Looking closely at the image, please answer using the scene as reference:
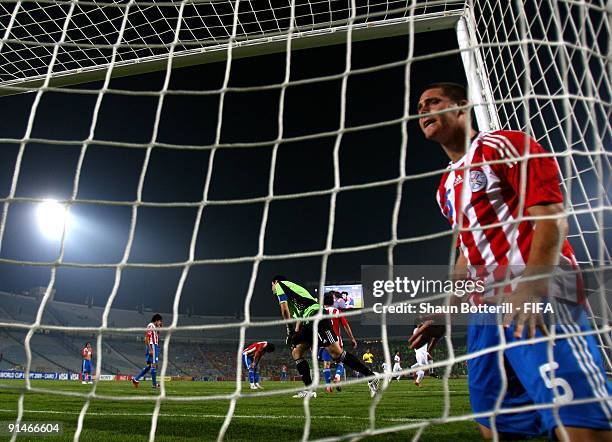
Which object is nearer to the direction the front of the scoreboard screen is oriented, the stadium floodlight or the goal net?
the goal net

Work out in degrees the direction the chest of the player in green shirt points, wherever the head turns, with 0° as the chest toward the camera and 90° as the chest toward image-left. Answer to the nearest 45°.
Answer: approximately 90°

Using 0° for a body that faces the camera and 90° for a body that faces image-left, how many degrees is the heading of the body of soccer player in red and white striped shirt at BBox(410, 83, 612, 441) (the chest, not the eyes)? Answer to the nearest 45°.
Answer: approximately 45°

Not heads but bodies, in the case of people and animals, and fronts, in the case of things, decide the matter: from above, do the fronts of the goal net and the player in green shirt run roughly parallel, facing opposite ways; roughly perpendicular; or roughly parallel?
roughly perpendicular

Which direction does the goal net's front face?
away from the camera

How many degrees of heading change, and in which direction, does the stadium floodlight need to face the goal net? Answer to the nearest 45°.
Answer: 0° — it already faces it

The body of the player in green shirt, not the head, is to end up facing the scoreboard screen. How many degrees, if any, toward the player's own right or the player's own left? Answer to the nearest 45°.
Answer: approximately 90° to the player's own right

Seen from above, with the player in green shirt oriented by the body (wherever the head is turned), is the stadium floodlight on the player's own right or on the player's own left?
on the player's own right

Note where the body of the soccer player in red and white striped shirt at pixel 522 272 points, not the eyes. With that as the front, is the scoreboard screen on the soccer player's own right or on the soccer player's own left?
on the soccer player's own right

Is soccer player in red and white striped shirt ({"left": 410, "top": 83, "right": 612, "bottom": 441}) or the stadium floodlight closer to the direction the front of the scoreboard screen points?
the soccer player in red and white striped shirt

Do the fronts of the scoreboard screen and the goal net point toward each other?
yes

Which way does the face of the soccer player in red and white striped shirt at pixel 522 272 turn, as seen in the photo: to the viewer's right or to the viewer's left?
to the viewer's left

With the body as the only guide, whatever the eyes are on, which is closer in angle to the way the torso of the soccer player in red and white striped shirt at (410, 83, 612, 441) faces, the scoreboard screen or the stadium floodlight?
the stadium floodlight
